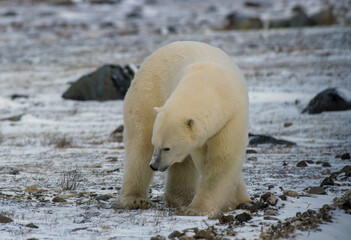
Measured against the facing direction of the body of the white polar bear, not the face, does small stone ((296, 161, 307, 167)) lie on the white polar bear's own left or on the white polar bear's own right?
on the white polar bear's own left

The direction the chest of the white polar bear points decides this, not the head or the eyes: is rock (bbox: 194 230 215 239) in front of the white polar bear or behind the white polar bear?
in front

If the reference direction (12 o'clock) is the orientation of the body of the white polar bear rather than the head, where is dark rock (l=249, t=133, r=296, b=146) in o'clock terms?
The dark rock is roughly at 8 o'clock from the white polar bear.

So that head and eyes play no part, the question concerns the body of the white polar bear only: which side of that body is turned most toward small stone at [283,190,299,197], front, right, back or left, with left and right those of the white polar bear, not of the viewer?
left

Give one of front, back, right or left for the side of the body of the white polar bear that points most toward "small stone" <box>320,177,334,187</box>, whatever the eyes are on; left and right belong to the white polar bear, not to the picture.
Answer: left

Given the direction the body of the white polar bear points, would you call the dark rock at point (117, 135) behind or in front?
behind

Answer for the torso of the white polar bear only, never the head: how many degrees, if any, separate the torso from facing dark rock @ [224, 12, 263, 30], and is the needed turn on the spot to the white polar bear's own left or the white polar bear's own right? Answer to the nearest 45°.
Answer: approximately 135° to the white polar bear's own left

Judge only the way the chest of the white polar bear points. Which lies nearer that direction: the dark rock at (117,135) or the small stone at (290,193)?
the small stone

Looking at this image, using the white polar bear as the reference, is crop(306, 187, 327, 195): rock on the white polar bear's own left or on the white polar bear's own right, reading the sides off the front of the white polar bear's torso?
on the white polar bear's own left
